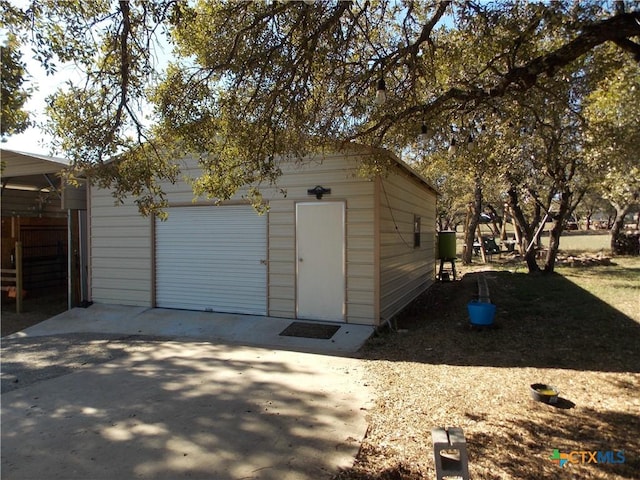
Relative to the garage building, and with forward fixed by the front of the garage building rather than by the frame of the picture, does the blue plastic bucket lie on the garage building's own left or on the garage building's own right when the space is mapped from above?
on the garage building's own left

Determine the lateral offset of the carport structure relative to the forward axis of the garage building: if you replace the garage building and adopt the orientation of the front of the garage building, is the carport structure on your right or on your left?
on your right

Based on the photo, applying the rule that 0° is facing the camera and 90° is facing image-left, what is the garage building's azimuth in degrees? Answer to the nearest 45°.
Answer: approximately 45°
